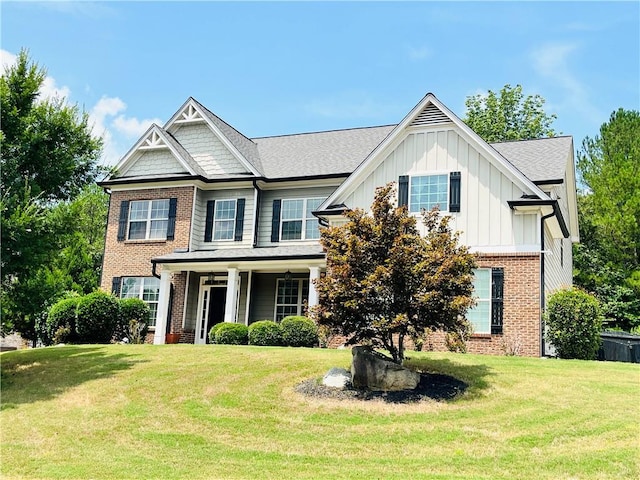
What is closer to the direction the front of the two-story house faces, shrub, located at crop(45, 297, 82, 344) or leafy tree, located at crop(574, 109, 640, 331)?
the shrub

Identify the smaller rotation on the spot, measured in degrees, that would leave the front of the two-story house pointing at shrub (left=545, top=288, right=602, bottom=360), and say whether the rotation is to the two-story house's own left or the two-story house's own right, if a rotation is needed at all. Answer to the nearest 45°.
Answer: approximately 45° to the two-story house's own left

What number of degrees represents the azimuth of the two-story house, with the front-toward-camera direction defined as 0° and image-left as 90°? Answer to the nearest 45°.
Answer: approximately 0°

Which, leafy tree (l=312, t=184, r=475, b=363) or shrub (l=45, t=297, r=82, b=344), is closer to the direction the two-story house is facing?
the leafy tree

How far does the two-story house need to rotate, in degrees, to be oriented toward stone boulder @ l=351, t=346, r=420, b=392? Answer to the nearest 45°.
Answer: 0° — it already faces it

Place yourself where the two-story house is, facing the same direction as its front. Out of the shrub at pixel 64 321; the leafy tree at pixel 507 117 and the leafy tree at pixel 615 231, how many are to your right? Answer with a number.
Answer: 1

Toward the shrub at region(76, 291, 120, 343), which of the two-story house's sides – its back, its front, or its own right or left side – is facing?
right

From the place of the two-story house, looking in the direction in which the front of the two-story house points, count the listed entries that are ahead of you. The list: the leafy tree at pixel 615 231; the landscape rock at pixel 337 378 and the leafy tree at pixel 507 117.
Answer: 1

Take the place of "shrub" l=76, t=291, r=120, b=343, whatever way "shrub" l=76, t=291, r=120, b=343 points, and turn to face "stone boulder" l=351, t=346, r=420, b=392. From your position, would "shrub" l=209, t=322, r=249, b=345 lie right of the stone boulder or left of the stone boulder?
left
